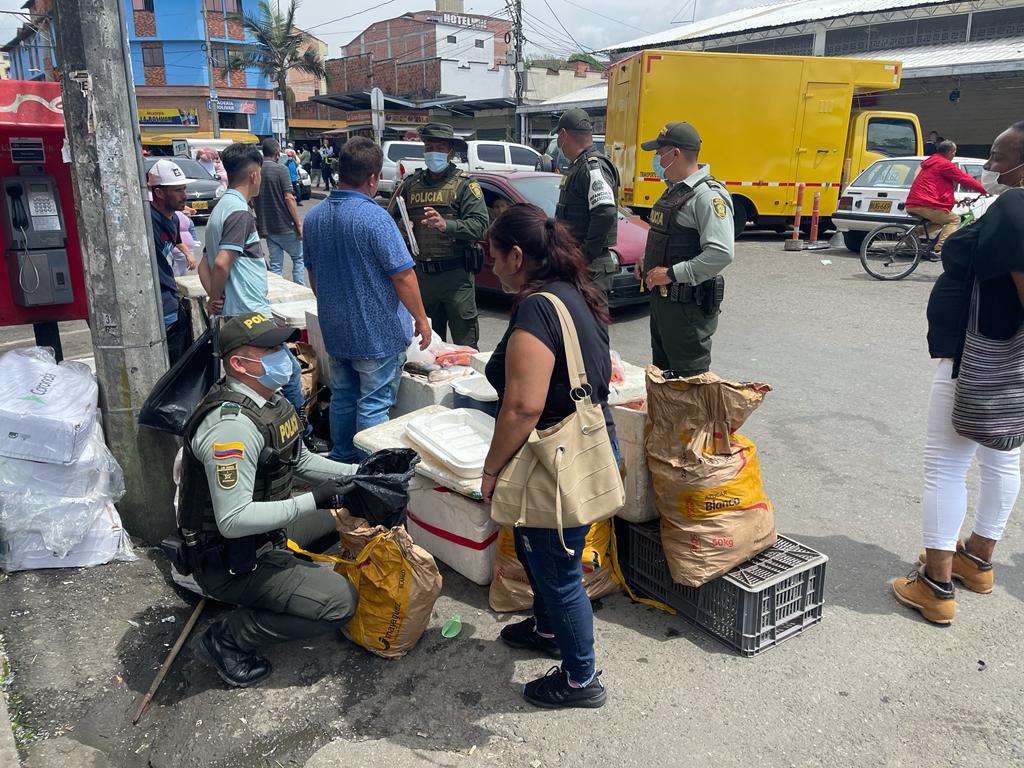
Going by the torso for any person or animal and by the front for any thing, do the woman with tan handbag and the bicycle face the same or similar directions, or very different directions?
very different directions

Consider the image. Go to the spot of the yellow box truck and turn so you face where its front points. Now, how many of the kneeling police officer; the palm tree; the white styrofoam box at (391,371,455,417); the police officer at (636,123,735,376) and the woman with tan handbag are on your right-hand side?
4

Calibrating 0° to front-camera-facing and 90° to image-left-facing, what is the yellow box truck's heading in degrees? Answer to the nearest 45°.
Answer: approximately 270°

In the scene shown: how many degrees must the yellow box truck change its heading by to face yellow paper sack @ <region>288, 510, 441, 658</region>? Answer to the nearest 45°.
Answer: approximately 90° to its right

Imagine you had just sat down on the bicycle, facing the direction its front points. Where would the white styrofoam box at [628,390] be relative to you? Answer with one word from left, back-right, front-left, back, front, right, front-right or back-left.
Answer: right

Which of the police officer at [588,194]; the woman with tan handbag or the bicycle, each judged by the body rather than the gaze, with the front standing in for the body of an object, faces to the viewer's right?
the bicycle

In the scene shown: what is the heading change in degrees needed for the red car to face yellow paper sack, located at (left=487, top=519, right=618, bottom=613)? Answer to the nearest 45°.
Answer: approximately 45° to its right

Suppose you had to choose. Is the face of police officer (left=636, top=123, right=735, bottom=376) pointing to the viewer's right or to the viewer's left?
to the viewer's left

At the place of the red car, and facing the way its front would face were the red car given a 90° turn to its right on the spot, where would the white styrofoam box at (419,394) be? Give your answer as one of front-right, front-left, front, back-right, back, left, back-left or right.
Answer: front-left

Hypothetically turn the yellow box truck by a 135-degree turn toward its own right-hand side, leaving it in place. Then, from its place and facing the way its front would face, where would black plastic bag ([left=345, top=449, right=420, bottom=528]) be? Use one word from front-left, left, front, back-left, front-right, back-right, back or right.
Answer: front-left

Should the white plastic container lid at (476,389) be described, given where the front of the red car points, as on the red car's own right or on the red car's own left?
on the red car's own right

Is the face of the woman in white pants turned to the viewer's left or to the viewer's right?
to the viewer's left

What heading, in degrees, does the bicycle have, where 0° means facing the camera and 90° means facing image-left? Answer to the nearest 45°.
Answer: approximately 270°

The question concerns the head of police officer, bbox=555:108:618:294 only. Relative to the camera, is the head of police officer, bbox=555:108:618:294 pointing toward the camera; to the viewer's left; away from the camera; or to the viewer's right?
to the viewer's left
